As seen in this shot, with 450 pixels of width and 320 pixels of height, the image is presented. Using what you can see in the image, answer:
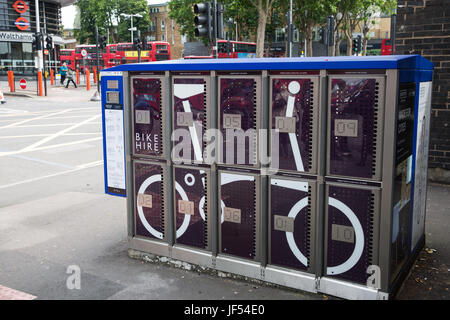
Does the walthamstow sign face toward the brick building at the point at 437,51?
yes

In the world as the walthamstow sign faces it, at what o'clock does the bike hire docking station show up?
The bike hire docking station is roughly at 12 o'clock from the walthamstow sign.

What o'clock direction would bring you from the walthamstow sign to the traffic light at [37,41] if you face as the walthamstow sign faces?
The traffic light is roughly at 12 o'clock from the walthamstow sign.

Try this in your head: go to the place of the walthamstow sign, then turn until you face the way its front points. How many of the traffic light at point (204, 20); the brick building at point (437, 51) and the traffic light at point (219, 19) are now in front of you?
3

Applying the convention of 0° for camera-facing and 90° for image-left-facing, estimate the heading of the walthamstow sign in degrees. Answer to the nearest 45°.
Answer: approximately 0°
